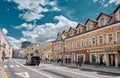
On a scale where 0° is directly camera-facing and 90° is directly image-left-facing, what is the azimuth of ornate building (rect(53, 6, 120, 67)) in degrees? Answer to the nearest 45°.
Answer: approximately 45°
